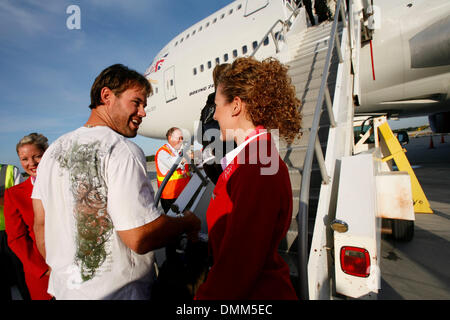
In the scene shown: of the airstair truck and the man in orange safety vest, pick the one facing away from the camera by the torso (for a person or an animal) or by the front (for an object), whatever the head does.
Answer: the airstair truck

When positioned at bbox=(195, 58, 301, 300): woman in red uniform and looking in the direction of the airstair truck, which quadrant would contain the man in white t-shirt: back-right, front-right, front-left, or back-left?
back-left

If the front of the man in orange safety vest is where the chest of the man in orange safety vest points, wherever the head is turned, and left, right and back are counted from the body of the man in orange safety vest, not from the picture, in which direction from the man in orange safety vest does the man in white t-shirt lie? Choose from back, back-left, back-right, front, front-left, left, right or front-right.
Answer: front-right

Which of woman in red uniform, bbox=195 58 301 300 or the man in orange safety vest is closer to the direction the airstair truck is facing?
the man in orange safety vest

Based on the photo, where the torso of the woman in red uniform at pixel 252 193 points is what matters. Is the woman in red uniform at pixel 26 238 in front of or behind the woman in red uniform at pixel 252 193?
in front

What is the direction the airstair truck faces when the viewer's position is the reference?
facing away from the viewer

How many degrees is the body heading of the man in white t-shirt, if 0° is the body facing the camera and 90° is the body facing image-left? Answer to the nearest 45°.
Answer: approximately 225°

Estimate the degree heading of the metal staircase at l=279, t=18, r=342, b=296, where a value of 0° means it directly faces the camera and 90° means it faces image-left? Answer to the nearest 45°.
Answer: approximately 0°

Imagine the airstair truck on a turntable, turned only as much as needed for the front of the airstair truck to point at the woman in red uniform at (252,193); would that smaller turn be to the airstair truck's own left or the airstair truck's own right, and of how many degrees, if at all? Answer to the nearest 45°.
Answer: approximately 180°

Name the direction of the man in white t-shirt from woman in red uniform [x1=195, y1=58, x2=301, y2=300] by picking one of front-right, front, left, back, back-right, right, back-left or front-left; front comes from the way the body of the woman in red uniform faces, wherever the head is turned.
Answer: front

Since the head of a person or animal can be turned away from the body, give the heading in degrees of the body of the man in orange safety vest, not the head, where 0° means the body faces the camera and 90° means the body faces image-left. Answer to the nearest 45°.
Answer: approximately 315°

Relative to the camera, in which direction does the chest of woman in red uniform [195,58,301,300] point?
to the viewer's left
